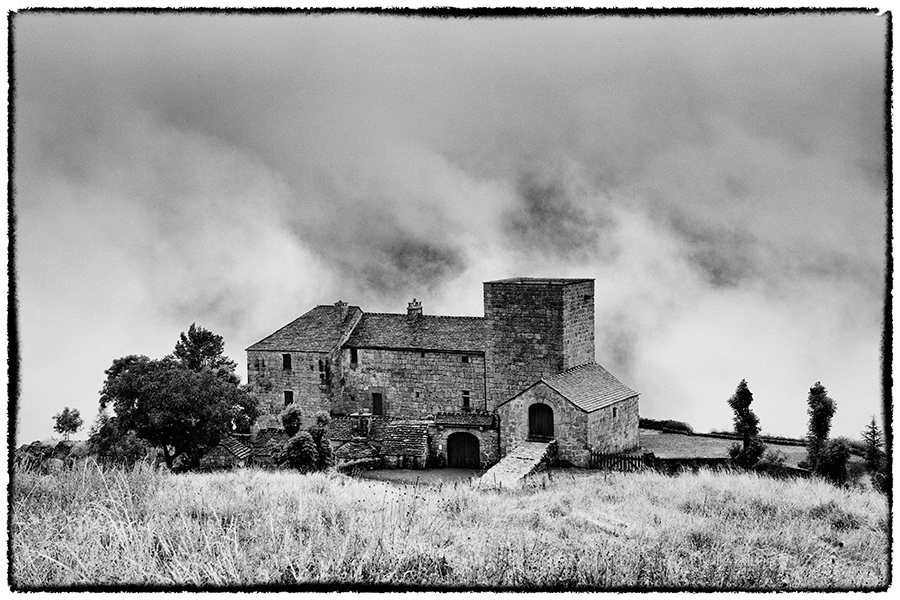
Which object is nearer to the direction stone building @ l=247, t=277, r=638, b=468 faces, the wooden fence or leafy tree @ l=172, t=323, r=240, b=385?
the wooden fence

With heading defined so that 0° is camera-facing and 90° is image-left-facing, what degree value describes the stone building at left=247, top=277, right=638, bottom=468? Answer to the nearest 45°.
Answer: approximately 0°

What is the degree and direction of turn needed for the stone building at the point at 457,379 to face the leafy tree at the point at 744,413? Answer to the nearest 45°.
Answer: approximately 45° to its left
